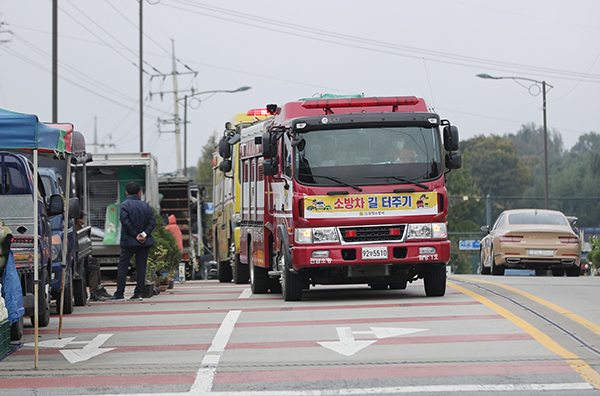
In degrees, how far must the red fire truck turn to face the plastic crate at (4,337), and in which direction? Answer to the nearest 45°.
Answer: approximately 45° to its right

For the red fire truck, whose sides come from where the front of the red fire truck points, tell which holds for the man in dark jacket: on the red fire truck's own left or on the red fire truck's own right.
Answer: on the red fire truck's own right

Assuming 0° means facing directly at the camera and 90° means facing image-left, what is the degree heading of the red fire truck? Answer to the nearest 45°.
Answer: approximately 0°

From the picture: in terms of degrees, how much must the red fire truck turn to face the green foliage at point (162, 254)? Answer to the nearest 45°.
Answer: approximately 135° to its right

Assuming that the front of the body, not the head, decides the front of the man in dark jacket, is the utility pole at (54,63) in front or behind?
in front

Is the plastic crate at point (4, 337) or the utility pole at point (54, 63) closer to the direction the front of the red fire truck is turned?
the plastic crate

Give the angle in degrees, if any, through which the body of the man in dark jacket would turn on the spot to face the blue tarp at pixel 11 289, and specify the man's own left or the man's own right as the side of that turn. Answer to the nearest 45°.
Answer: approximately 135° to the man's own left

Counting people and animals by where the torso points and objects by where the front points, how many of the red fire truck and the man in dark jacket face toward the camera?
1

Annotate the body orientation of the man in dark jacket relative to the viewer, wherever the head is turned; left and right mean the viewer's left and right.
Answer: facing away from the viewer and to the left of the viewer

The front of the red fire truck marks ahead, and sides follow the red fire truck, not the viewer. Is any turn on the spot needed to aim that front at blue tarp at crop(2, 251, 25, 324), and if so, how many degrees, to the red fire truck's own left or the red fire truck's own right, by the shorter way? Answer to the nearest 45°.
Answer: approximately 45° to the red fire truck's own right
